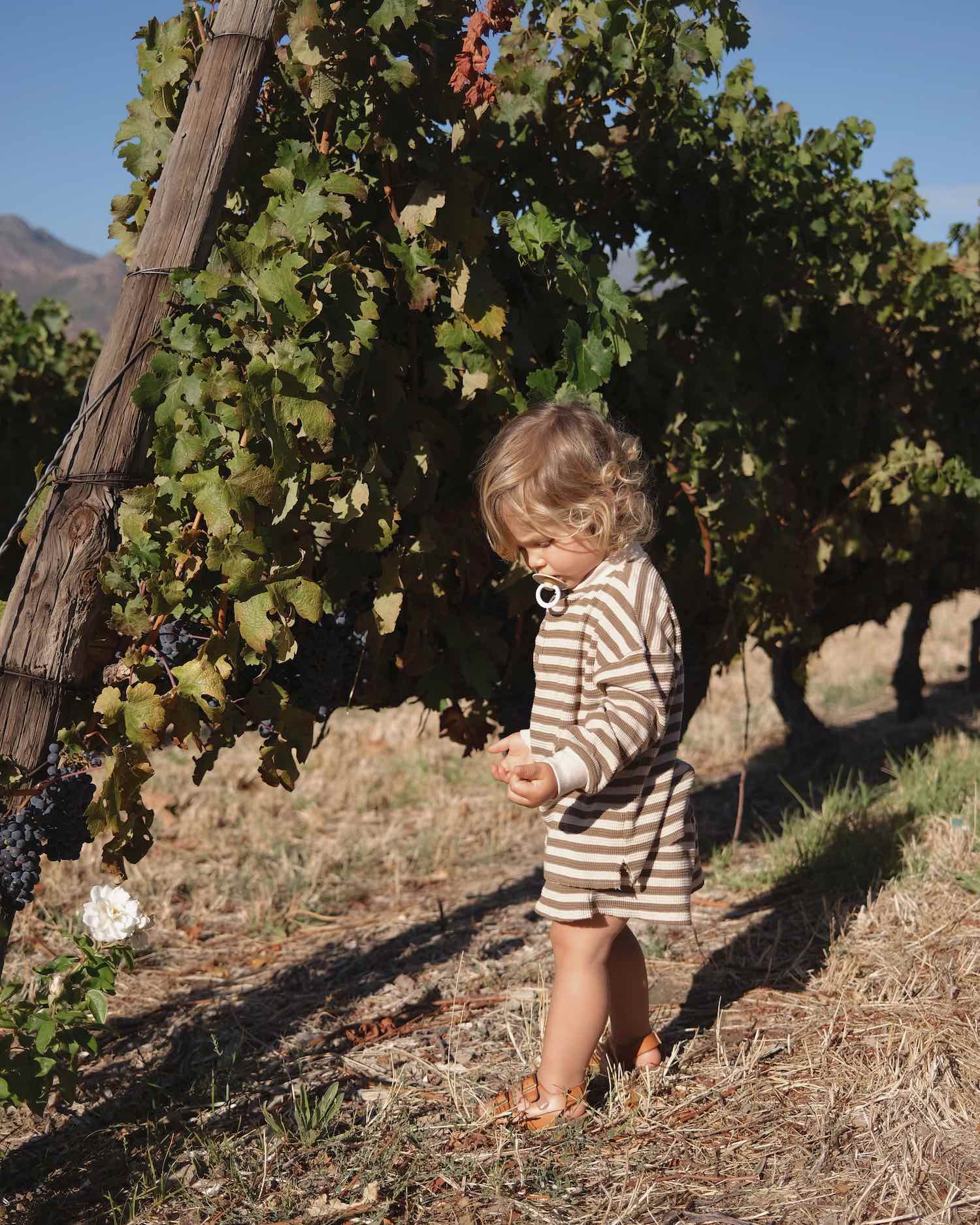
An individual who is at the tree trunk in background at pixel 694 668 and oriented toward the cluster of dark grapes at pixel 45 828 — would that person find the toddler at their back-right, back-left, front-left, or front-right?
front-left

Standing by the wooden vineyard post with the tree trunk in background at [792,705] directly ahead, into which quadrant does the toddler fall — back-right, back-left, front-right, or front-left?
front-right

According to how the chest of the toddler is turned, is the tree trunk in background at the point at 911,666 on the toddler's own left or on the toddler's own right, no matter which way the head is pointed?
on the toddler's own right

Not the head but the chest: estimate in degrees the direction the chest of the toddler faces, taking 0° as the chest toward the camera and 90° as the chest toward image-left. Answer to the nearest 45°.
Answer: approximately 90°

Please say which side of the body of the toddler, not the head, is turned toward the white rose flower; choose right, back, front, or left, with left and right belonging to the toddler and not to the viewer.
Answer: front

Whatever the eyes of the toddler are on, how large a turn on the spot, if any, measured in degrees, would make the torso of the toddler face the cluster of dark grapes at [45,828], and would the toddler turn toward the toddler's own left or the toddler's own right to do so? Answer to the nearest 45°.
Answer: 0° — they already face it

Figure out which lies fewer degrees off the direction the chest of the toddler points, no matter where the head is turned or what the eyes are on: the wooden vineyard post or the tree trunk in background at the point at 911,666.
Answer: the wooden vineyard post

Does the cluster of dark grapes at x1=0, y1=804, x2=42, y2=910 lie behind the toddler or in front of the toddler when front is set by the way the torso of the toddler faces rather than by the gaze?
in front

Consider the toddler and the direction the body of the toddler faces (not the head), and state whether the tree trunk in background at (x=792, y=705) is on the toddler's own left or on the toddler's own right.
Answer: on the toddler's own right

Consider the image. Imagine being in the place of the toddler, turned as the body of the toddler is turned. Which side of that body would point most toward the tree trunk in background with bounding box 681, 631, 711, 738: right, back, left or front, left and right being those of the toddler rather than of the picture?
right

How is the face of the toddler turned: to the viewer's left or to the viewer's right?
to the viewer's left

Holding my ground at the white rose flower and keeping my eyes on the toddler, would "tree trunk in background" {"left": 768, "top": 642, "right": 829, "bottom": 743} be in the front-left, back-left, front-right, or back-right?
front-left
